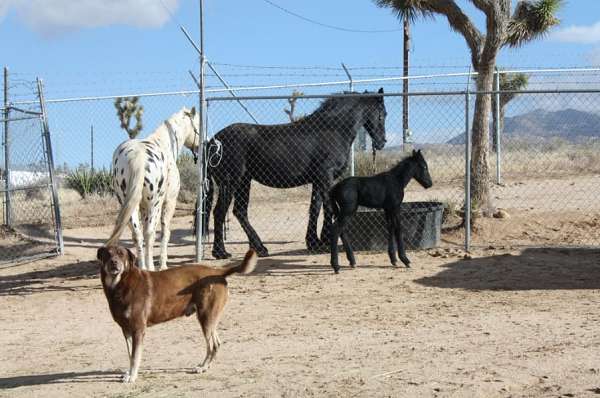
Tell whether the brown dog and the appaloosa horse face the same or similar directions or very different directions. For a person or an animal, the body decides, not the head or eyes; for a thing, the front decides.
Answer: very different directions

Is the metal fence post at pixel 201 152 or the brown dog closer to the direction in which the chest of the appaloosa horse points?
the metal fence post

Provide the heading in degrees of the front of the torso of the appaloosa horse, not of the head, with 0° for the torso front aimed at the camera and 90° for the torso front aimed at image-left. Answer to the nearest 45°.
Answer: approximately 225°

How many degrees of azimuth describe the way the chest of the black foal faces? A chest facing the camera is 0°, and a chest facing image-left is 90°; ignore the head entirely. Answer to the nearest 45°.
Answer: approximately 270°

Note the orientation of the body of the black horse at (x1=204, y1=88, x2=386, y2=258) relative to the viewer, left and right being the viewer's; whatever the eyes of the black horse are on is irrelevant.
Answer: facing to the right of the viewer

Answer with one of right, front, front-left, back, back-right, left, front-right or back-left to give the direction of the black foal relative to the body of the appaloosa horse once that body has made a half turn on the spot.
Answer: back-left

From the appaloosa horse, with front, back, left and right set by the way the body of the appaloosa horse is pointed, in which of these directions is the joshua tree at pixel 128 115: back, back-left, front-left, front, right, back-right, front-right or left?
front-left

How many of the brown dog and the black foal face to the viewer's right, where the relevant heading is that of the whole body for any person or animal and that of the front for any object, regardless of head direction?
1

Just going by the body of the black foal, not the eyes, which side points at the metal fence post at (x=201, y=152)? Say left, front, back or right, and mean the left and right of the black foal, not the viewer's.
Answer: back

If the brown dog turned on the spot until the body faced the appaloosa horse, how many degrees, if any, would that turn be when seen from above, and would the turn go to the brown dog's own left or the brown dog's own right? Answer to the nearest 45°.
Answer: approximately 135° to the brown dog's own right

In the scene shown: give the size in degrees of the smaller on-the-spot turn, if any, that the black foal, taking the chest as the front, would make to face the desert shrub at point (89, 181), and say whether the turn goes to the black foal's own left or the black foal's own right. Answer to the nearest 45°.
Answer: approximately 135° to the black foal's own left
